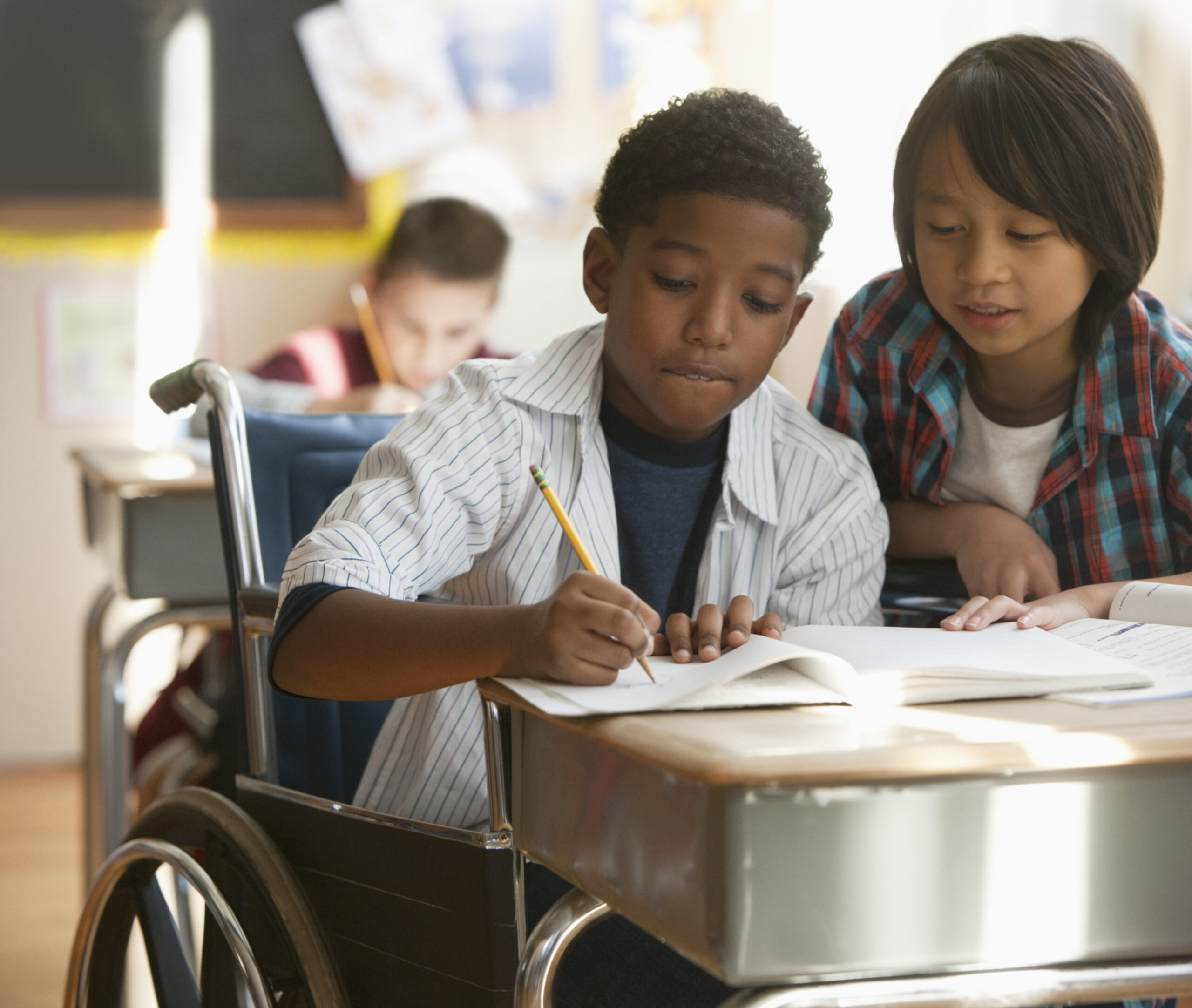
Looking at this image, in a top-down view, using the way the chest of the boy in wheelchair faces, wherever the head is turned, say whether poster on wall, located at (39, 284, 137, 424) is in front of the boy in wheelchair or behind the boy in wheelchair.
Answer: behind

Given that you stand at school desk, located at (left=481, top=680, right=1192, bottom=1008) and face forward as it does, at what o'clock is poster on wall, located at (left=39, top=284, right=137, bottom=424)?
The poster on wall is roughly at 11 o'clock from the school desk.

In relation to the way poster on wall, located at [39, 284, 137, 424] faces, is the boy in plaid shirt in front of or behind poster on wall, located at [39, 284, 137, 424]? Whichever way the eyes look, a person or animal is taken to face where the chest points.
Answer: in front

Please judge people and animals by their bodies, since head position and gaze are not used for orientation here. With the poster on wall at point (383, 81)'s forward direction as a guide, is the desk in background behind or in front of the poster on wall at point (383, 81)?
in front

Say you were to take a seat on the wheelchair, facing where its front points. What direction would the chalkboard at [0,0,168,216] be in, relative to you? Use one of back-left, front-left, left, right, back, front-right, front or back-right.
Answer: back-left

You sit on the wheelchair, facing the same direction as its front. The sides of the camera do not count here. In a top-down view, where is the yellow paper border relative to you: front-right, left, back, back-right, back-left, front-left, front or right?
back-left
